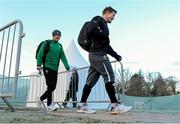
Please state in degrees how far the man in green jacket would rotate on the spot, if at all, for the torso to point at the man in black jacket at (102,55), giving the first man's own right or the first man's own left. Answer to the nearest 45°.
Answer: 0° — they already face them

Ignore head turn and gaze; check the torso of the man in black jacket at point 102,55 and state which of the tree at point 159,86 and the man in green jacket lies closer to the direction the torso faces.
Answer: the tree

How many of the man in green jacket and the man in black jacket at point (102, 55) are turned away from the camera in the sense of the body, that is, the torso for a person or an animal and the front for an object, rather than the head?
0

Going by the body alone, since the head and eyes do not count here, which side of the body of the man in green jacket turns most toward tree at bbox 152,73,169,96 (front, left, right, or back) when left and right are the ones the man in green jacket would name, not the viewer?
left

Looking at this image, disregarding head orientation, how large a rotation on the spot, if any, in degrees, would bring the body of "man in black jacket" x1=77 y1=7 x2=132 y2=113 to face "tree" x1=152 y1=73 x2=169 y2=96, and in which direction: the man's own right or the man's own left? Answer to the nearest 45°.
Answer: approximately 90° to the man's own left

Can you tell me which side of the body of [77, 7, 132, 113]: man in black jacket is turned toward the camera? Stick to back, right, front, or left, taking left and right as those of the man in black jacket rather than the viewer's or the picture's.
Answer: right
